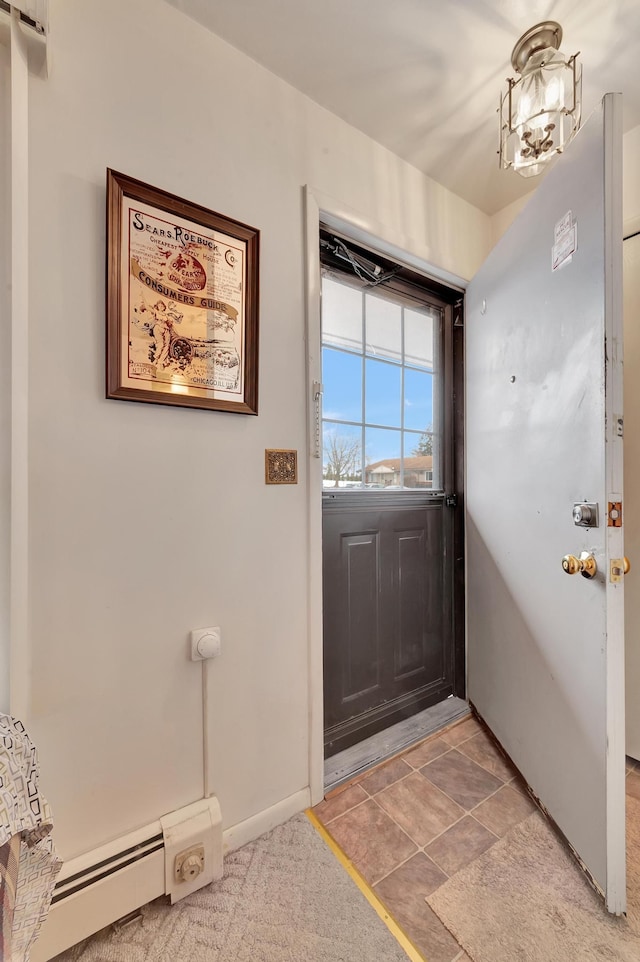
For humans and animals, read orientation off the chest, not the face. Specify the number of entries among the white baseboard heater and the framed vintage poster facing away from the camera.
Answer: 0

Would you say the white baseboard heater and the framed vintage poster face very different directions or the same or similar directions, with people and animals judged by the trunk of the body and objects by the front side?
same or similar directions

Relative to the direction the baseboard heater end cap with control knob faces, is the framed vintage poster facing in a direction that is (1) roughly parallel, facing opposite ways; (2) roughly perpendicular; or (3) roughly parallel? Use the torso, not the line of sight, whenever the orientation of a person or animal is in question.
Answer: roughly parallel

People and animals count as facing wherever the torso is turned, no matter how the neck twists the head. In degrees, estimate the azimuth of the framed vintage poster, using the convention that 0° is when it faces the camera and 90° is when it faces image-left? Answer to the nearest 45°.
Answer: approximately 315°

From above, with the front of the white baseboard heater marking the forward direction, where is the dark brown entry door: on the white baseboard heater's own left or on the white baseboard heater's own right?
on the white baseboard heater's own left

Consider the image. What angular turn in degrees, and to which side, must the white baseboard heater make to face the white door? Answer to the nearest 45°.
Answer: approximately 45° to its left

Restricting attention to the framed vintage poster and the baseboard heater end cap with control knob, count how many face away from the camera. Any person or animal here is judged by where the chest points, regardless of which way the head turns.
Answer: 0

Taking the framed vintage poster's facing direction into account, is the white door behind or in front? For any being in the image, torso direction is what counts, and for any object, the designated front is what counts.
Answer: in front

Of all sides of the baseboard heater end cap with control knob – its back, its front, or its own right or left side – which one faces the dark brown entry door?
left
